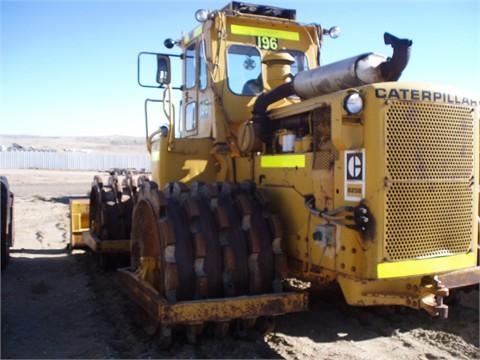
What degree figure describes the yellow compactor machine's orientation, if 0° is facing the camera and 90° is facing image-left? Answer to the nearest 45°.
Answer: approximately 135°
